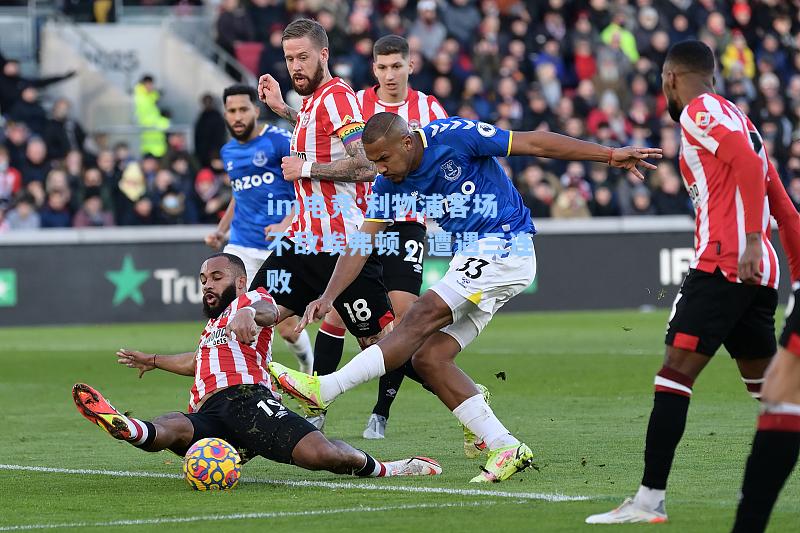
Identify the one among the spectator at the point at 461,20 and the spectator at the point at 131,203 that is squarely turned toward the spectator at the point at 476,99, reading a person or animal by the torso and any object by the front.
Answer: the spectator at the point at 461,20

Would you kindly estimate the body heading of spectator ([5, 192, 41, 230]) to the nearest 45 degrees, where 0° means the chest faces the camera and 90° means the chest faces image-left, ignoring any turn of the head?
approximately 0°

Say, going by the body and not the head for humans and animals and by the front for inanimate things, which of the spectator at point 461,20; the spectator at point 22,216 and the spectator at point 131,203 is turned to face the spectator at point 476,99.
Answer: the spectator at point 461,20

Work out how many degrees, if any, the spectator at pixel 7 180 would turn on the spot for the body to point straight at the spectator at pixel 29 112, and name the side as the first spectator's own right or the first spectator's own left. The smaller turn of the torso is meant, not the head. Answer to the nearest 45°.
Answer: approximately 180°

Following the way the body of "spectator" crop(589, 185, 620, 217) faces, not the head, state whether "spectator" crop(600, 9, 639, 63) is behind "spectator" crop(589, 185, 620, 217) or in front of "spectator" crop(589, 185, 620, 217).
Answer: behind

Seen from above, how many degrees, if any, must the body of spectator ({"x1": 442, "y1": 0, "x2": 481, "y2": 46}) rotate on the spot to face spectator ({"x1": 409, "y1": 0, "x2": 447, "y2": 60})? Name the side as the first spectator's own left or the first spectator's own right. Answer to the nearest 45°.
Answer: approximately 45° to the first spectator's own right

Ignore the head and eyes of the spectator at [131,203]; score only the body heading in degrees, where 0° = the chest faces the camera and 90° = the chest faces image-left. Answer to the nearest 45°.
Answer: approximately 0°

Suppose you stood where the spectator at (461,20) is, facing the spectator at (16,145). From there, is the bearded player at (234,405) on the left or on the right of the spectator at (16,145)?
left

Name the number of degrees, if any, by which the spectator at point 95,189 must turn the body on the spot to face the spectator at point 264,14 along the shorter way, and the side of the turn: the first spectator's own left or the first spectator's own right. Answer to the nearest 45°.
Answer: approximately 135° to the first spectator's own left

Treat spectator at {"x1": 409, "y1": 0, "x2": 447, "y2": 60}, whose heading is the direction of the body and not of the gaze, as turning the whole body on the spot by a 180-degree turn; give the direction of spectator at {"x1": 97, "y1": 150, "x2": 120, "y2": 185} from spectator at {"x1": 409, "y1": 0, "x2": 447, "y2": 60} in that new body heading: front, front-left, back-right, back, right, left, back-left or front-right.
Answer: back-left
